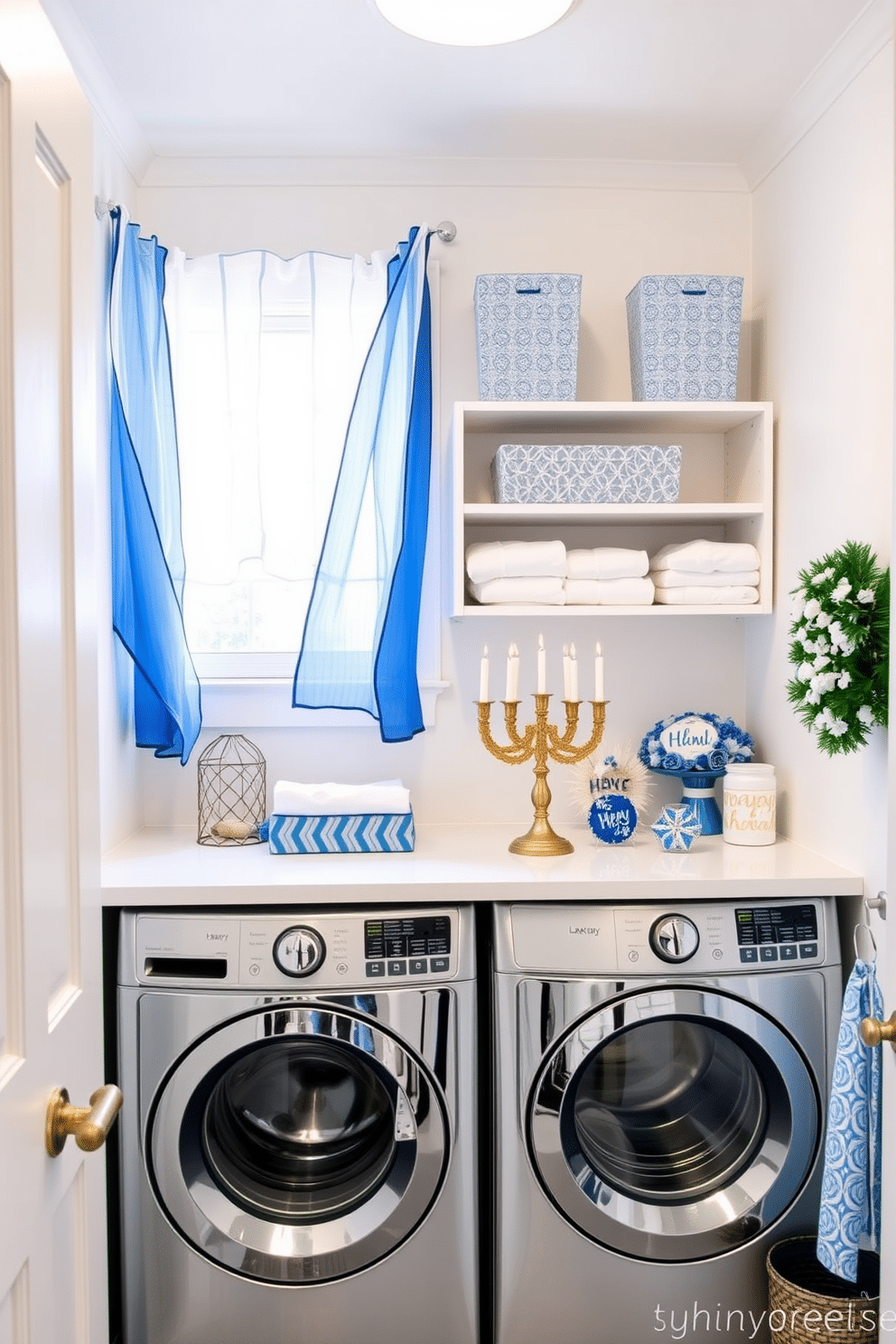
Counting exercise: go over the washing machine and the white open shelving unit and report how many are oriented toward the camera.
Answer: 2

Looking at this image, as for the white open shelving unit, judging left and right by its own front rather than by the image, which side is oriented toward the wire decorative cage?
right

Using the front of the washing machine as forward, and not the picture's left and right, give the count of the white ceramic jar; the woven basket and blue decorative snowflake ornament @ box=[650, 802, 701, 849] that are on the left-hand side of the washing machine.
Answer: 3

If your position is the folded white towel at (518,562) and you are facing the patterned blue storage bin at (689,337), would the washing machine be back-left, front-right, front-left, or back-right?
back-right

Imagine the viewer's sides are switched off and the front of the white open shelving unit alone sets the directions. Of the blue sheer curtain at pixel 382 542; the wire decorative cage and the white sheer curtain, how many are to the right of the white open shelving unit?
3

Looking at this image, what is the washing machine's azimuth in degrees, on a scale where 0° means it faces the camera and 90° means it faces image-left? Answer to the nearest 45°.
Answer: approximately 0°

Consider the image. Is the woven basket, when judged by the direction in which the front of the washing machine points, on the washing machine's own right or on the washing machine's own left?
on the washing machine's own left

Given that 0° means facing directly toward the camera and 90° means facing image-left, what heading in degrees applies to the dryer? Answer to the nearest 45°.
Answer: approximately 0°
